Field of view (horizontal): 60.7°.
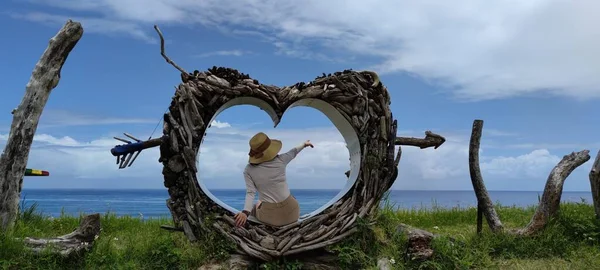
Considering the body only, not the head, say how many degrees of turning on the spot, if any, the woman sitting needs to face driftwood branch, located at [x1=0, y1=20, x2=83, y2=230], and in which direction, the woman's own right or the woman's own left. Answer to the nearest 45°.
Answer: approximately 90° to the woman's own left

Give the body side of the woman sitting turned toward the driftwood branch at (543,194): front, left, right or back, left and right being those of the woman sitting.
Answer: right

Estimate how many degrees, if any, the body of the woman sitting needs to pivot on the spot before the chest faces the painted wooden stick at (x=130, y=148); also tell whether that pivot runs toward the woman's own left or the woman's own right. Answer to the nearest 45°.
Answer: approximately 90° to the woman's own left

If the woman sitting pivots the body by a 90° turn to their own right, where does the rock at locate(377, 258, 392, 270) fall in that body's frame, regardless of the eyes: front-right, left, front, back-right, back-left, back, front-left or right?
front

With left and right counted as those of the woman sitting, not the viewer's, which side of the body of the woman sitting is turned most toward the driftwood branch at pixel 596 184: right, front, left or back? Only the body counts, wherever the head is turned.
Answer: right

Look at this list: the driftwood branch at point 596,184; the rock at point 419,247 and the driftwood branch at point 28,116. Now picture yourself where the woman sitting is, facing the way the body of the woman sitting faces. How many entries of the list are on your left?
1

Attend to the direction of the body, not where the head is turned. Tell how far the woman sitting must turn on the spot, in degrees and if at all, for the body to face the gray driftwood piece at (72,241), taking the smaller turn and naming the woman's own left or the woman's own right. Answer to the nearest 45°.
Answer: approximately 90° to the woman's own left

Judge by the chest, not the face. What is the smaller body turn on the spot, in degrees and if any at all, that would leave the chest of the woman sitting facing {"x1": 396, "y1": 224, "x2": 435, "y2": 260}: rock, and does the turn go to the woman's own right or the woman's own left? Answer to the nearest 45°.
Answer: approximately 90° to the woman's own right

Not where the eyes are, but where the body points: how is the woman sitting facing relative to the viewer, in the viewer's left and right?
facing away from the viewer

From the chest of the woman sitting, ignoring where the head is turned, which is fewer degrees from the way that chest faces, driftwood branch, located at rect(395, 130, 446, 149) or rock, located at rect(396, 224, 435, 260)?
the driftwood branch

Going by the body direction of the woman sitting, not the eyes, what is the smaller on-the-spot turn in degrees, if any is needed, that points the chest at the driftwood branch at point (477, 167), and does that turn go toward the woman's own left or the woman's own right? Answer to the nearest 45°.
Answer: approximately 45° to the woman's own right
